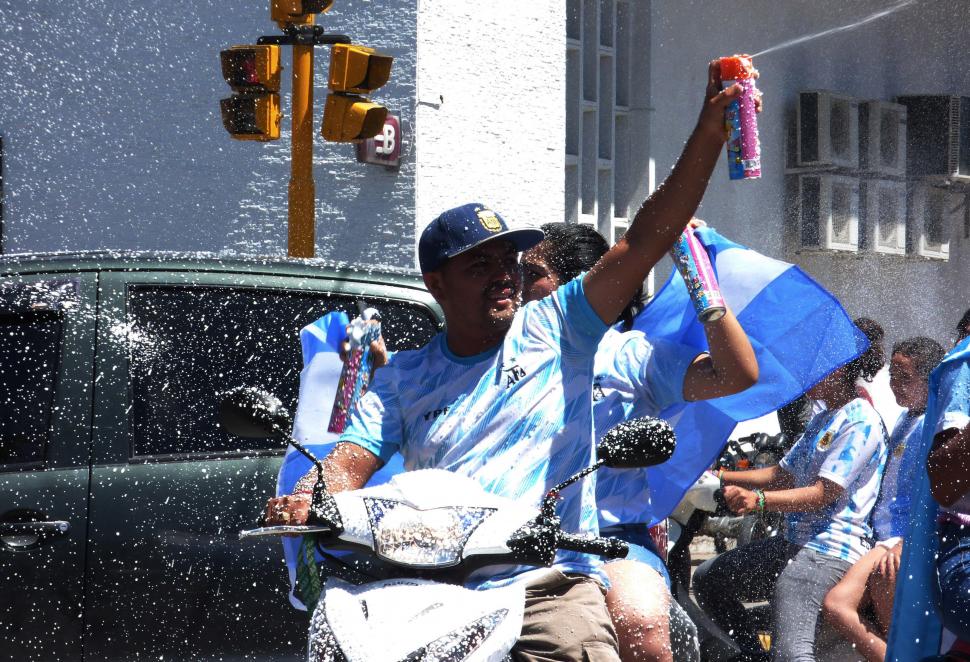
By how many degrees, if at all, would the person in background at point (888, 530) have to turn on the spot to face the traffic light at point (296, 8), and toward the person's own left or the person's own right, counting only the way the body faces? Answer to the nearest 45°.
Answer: approximately 90° to the person's own right

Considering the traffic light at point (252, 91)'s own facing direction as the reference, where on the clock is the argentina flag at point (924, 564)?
The argentina flag is roughly at 10 o'clock from the traffic light.
